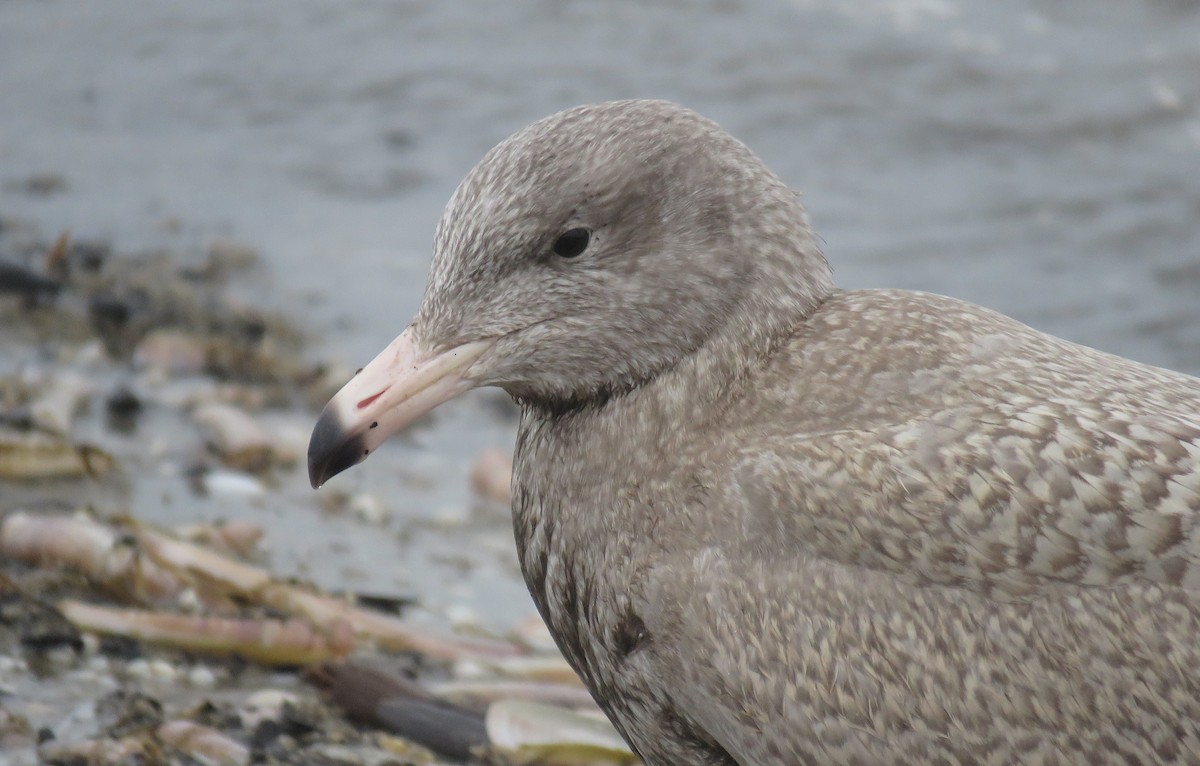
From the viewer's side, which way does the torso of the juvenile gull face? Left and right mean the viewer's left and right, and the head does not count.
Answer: facing to the left of the viewer

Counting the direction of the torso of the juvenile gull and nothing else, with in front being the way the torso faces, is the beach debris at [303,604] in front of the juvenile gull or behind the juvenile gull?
in front

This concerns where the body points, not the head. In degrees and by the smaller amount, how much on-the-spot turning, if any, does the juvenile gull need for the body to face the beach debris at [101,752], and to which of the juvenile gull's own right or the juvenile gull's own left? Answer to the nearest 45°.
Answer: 0° — it already faces it

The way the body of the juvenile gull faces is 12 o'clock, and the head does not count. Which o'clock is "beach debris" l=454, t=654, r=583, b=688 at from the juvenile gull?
The beach debris is roughly at 2 o'clock from the juvenile gull.

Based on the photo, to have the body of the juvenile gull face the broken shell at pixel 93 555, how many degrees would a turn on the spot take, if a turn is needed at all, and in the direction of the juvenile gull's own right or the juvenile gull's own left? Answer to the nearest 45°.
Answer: approximately 45° to the juvenile gull's own right

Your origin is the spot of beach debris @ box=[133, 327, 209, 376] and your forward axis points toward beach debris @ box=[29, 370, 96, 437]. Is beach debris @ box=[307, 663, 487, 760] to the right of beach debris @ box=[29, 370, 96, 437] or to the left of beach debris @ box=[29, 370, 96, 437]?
left

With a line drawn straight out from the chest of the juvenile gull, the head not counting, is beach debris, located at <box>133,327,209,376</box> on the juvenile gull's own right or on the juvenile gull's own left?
on the juvenile gull's own right

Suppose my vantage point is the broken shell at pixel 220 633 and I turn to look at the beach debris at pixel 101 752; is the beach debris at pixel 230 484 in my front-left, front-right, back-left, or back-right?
back-right

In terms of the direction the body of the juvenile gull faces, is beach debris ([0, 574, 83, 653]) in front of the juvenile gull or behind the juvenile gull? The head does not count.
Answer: in front
